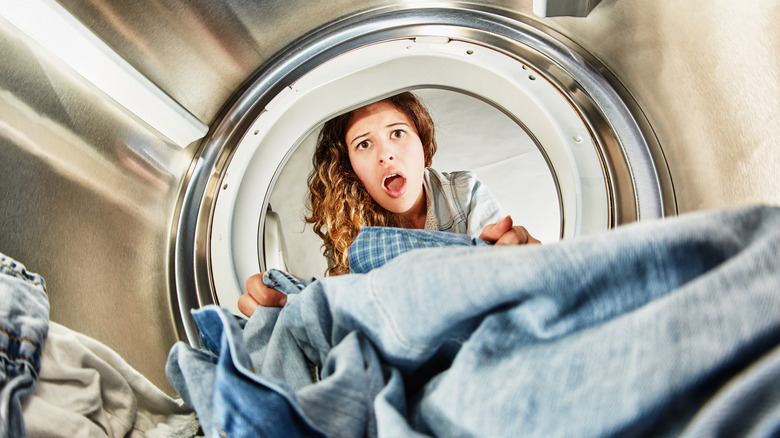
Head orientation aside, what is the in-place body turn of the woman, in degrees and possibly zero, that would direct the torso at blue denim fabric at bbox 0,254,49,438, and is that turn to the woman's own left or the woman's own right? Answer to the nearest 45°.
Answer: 0° — they already face it

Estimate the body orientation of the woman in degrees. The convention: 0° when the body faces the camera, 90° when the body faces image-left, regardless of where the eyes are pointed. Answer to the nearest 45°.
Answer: approximately 0°

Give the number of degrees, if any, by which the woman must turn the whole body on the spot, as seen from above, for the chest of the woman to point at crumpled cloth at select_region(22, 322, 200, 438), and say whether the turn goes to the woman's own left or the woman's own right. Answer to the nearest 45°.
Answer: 0° — they already face it
